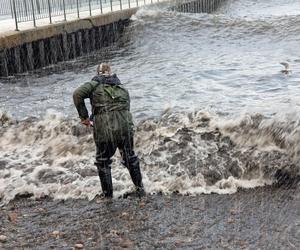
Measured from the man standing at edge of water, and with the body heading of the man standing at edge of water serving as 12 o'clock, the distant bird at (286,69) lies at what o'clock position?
The distant bird is roughly at 1 o'clock from the man standing at edge of water.

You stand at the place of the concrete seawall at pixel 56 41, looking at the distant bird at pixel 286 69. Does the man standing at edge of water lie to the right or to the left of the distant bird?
right

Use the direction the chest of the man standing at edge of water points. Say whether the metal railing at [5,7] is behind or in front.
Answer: in front

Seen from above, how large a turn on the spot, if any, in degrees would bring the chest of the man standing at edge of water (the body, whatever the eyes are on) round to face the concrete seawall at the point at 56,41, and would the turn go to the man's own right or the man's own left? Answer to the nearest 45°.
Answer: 0° — they already face it

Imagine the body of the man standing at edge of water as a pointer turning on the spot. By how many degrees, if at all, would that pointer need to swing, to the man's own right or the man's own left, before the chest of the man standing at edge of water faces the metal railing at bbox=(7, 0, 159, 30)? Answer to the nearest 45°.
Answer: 0° — they already face it

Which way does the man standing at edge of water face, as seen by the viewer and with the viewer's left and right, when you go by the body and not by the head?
facing away from the viewer
